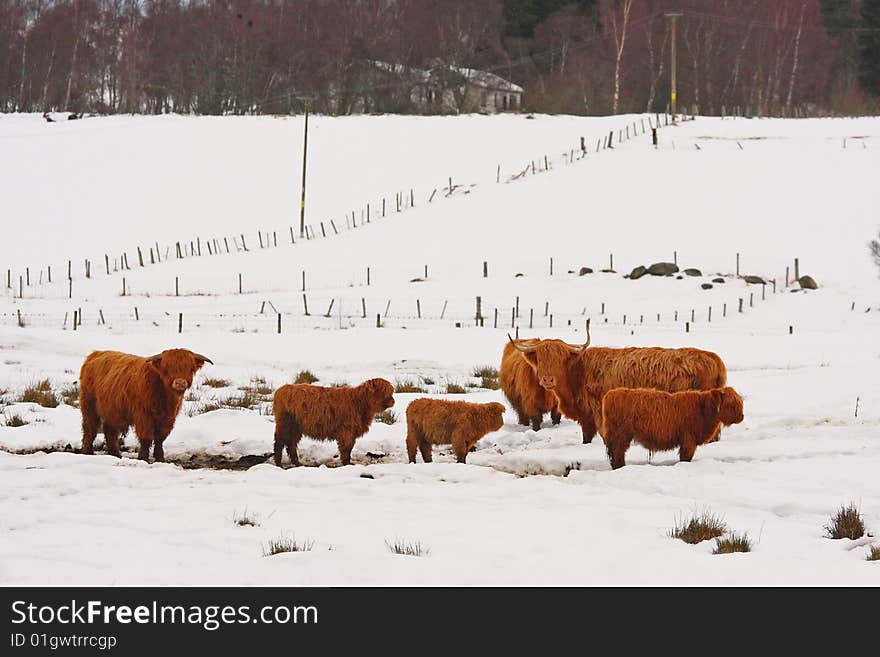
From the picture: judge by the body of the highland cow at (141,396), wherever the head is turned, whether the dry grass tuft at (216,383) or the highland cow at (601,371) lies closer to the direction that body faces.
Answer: the highland cow

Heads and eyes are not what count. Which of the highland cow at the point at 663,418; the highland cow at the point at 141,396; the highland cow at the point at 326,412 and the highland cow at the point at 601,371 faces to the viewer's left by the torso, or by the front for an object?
the highland cow at the point at 601,371

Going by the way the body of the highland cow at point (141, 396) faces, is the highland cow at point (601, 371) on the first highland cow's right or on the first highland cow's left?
on the first highland cow's left

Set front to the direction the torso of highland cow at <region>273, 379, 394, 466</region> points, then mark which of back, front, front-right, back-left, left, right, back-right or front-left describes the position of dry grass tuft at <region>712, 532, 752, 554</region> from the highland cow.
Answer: front-right

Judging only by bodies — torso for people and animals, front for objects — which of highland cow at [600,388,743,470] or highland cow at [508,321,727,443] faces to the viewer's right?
highland cow at [600,388,743,470]

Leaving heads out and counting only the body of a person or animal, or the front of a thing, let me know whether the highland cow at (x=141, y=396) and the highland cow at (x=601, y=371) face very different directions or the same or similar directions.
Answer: very different directions

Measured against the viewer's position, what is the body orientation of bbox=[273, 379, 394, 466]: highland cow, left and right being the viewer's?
facing to the right of the viewer

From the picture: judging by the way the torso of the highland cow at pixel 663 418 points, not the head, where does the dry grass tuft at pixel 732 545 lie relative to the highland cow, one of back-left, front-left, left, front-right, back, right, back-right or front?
right

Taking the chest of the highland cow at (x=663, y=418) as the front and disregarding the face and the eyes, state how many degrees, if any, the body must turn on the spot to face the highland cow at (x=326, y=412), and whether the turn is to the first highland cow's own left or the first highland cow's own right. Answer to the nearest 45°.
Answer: approximately 180°

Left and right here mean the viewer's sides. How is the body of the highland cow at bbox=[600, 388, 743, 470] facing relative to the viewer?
facing to the right of the viewer

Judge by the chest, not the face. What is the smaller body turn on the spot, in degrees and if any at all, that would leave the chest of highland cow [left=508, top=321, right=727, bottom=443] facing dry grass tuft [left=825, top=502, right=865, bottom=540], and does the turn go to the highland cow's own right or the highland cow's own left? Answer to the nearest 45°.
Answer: approximately 135° to the highland cow's own left

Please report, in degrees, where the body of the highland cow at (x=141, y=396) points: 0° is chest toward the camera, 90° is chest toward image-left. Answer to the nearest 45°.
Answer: approximately 315°

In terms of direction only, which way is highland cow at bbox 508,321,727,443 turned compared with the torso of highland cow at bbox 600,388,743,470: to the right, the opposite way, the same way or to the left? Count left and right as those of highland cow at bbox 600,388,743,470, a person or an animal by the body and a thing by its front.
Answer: the opposite way

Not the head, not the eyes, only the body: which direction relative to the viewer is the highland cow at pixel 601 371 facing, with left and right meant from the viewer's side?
facing to the left of the viewer
